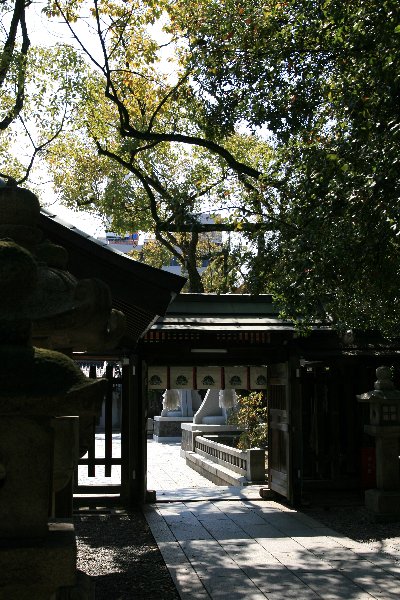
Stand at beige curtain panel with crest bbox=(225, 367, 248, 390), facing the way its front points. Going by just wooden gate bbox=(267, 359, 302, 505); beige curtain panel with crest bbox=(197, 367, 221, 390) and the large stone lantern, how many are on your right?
1

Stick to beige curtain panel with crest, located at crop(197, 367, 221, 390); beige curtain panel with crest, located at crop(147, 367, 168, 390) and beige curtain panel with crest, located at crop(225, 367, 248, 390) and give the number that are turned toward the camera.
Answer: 3

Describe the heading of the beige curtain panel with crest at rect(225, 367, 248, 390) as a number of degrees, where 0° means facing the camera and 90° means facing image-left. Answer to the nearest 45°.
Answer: approximately 0°

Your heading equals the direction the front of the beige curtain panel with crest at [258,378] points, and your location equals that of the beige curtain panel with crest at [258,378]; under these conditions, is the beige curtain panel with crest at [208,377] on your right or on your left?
on your right

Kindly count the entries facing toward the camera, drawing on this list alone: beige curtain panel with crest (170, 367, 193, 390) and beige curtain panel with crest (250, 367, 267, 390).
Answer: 2

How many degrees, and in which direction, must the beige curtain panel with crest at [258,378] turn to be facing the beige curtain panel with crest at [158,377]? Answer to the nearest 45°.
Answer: approximately 90° to its right

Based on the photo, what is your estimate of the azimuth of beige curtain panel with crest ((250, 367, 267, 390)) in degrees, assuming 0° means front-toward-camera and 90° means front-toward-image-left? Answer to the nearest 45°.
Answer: approximately 0°

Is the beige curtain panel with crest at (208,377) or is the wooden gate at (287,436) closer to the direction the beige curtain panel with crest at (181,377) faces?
the wooden gate
